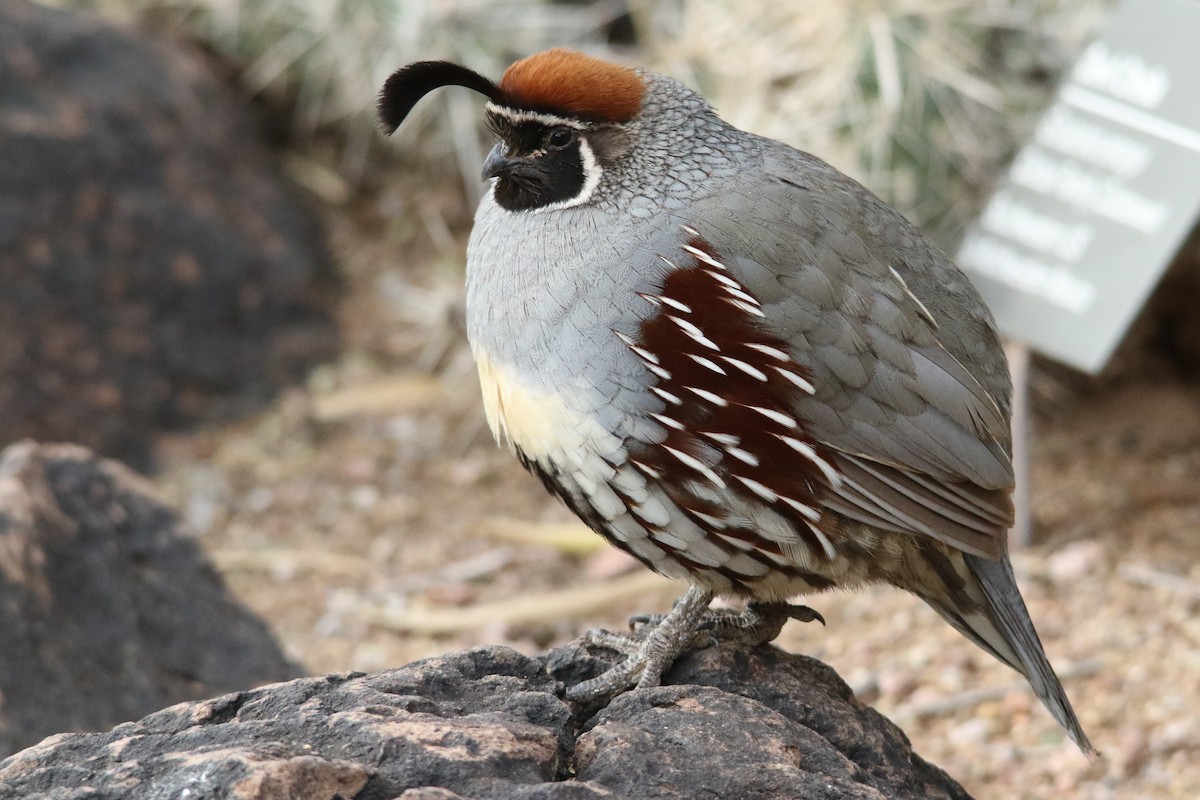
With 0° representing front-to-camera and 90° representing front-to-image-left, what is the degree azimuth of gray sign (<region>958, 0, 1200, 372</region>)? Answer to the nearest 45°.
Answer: approximately 0°

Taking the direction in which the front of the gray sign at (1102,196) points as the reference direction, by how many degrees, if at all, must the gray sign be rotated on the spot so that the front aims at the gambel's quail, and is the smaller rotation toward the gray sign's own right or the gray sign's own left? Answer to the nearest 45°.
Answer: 0° — it already faces it

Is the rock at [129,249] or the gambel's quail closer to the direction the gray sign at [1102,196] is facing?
the gambel's quail

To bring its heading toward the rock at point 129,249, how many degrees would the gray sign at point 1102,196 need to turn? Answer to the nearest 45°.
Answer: approximately 90° to its right

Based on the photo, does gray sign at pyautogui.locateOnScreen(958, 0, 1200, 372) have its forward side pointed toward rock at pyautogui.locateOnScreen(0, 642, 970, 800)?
yes
